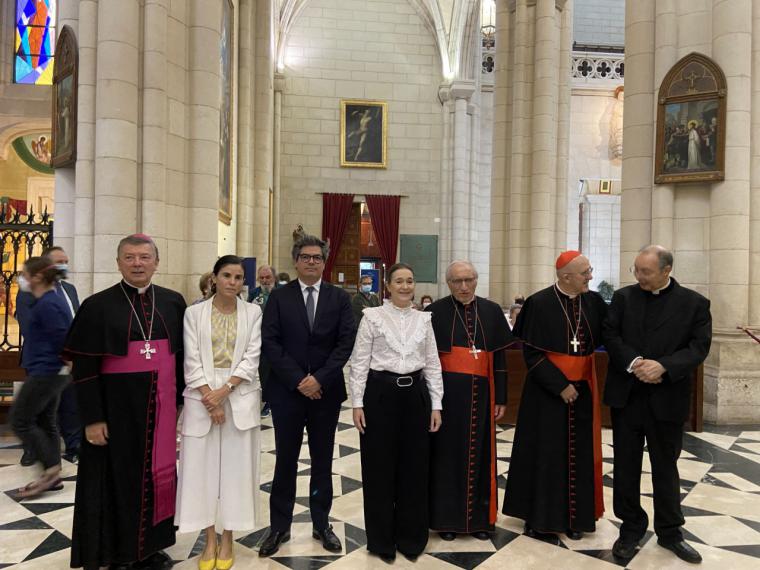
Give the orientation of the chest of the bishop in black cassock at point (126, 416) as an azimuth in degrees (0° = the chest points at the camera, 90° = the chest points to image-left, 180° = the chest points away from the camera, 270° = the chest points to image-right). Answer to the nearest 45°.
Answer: approximately 315°

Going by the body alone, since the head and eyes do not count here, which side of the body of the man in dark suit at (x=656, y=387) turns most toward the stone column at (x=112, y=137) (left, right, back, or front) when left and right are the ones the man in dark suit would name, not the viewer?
right

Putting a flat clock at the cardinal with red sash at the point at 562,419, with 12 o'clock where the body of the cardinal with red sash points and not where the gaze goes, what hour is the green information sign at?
The green information sign is roughly at 7 o'clock from the cardinal with red sash.

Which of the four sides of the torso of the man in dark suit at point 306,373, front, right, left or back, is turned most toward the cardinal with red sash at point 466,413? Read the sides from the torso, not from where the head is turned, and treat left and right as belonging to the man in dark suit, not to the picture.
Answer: left

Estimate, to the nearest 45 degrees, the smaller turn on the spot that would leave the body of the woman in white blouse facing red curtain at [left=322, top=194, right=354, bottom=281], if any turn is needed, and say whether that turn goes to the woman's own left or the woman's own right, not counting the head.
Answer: approximately 180°

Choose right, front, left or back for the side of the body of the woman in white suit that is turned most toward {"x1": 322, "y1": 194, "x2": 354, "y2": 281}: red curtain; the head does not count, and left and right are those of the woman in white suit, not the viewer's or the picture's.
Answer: back

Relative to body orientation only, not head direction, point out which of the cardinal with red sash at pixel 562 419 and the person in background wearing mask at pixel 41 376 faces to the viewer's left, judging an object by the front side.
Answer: the person in background wearing mask

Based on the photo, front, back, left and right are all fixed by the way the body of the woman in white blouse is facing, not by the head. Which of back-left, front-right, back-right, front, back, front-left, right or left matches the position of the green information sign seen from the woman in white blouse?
back

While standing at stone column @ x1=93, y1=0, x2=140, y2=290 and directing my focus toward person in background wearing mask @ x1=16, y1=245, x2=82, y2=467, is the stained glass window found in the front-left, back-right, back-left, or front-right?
back-right
